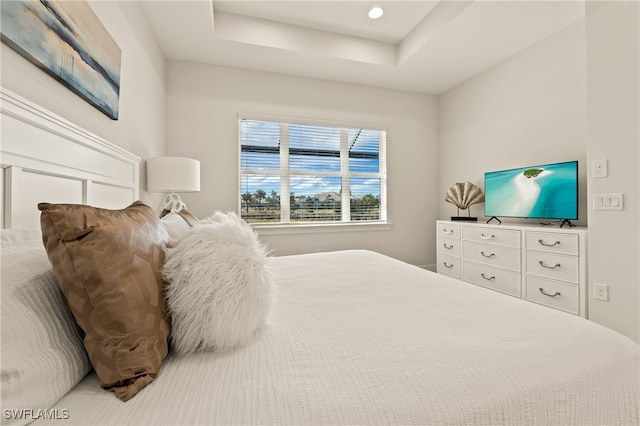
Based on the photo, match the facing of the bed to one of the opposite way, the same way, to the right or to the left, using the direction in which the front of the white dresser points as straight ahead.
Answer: the opposite way

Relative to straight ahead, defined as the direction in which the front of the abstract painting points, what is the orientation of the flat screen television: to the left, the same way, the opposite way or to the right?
the opposite way

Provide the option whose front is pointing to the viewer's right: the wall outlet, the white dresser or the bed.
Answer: the bed

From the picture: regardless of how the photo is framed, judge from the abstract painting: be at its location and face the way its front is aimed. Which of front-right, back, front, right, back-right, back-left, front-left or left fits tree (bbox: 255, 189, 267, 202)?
left

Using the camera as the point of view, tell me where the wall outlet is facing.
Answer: facing the viewer and to the left of the viewer

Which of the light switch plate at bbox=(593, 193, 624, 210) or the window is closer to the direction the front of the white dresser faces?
the window

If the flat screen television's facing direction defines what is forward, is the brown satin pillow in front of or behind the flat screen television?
in front

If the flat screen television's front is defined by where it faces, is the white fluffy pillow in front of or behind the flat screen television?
in front

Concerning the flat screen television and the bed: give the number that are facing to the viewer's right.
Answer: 1

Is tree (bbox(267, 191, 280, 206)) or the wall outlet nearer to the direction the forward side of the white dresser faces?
the tree

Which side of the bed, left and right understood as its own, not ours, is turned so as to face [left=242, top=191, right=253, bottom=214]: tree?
left

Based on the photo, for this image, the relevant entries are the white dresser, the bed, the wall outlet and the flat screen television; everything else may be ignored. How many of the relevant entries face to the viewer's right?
1

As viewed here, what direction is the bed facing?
to the viewer's right

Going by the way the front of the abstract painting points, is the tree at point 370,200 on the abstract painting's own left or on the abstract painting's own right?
on the abstract painting's own left

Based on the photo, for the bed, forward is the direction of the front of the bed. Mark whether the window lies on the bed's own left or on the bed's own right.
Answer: on the bed's own left

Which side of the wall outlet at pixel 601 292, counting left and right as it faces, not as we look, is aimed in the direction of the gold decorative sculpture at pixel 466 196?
right

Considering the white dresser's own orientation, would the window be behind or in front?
in front
